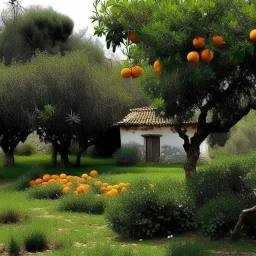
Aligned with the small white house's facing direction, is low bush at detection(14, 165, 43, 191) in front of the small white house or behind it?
in front

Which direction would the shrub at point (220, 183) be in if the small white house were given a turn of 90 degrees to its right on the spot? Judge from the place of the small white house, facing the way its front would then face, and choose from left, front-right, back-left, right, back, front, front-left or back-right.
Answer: left

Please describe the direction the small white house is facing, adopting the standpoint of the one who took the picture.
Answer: facing the viewer

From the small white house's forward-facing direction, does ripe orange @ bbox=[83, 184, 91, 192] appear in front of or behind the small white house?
in front

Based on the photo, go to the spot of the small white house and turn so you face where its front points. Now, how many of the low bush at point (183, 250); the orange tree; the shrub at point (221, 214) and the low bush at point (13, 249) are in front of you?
4

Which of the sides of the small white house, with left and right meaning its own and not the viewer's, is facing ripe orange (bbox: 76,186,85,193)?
front

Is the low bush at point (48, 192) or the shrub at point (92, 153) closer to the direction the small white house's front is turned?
the low bush

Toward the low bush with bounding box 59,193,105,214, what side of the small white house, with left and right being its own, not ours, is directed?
front

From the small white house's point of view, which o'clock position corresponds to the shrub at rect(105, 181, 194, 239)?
The shrub is roughly at 12 o'clock from the small white house.

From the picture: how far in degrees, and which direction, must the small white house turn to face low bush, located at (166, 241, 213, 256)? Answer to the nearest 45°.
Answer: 0° — it already faces it

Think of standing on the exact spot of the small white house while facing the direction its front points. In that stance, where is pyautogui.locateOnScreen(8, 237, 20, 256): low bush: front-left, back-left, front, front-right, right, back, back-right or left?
front

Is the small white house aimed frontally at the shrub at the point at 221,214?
yes

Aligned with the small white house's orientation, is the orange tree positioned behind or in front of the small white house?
in front

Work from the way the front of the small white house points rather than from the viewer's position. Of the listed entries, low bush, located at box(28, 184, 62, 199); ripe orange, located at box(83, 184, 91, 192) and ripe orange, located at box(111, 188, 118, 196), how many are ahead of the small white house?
3

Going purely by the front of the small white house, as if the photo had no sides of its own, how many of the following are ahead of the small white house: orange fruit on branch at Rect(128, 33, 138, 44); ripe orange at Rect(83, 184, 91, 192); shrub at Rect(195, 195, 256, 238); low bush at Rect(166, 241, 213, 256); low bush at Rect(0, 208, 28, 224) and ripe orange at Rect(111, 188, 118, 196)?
6
